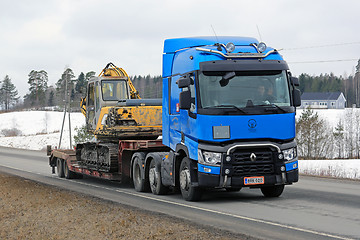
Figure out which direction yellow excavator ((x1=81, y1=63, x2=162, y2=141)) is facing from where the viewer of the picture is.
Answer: facing away from the viewer and to the left of the viewer

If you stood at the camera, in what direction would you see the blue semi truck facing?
facing the viewer and to the right of the viewer
